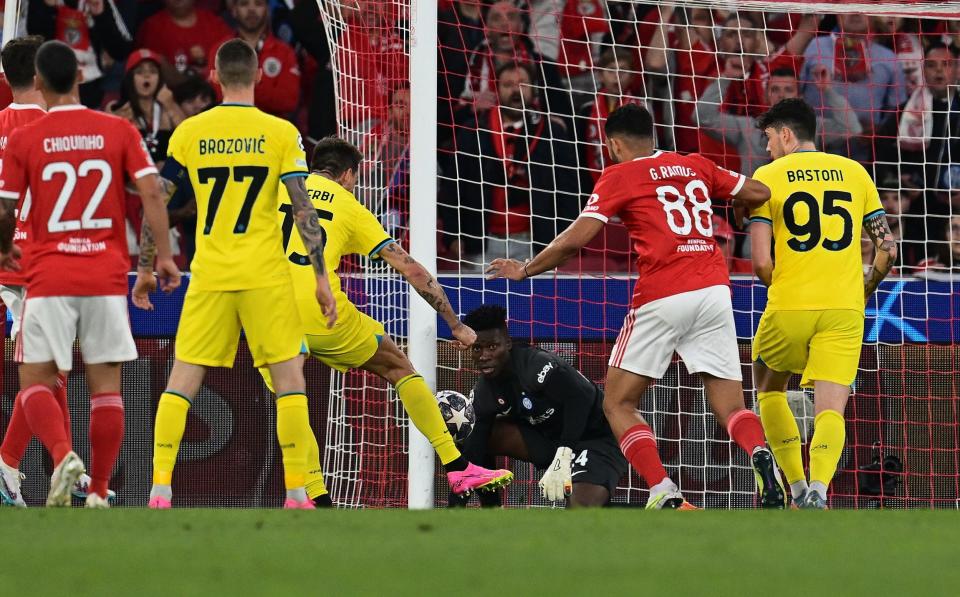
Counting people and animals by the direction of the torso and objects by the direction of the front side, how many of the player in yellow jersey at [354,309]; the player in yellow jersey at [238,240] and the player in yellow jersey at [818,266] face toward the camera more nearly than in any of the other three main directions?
0

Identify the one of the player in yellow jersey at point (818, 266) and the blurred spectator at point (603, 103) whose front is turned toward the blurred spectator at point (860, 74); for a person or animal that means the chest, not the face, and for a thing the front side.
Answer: the player in yellow jersey

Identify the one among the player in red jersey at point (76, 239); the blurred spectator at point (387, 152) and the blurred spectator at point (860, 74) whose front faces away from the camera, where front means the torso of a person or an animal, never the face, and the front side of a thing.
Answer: the player in red jersey

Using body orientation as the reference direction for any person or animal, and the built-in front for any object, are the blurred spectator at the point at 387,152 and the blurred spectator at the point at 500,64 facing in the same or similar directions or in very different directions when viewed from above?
same or similar directions

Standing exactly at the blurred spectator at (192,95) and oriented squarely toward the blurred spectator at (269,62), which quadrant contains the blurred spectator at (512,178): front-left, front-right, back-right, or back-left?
front-right

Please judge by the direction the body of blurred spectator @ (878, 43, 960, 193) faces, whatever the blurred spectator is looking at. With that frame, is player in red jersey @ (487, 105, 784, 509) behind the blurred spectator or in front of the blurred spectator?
in front

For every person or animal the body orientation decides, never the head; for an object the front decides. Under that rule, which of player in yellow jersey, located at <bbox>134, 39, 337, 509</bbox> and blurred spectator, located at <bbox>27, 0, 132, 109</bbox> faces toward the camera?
the blurred spectator

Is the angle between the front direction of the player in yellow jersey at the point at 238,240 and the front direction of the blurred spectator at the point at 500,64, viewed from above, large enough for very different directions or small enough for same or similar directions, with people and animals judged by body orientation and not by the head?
very different directions

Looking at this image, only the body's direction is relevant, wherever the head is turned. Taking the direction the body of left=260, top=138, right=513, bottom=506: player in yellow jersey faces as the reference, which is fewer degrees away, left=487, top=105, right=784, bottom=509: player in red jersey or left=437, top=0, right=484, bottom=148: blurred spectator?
the blurred spectator

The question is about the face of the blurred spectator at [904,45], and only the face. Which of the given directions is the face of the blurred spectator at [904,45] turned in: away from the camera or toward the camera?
toward the camera

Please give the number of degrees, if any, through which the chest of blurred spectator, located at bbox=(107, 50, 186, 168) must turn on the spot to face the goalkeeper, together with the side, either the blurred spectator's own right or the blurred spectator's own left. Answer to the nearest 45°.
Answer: approximately 45° to the blurred spectator's own left

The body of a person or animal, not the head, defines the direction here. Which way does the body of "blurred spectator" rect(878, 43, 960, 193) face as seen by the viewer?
toward the camera

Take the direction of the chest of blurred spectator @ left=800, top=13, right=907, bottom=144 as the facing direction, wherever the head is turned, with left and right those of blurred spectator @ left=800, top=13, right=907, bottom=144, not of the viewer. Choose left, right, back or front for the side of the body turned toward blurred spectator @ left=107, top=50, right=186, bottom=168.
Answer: right

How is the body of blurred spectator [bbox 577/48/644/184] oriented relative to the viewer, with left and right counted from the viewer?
facing the viewer

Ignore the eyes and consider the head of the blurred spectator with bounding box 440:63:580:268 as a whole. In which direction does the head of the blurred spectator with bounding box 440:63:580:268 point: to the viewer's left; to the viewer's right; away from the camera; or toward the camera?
toward the camera

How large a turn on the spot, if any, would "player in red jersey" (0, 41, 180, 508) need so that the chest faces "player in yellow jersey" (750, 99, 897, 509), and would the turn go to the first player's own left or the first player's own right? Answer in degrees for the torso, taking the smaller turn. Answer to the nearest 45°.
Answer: approximately 90° to the first player's own right

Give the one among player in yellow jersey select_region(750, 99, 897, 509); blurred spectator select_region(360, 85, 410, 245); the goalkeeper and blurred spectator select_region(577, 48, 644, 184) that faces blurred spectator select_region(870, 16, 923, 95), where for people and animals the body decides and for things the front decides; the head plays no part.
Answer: the player in yellow jersey

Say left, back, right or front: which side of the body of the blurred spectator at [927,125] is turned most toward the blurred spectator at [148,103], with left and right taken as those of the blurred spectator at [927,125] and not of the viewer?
right

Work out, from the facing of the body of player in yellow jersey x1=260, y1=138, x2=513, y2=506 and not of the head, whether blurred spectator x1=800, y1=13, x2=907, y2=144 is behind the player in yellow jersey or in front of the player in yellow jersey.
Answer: in front

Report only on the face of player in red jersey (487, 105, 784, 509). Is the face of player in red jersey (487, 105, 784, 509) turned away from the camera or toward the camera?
away from the camera

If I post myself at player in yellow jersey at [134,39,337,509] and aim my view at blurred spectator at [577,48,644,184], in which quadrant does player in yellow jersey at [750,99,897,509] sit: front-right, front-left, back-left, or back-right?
front-right
